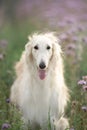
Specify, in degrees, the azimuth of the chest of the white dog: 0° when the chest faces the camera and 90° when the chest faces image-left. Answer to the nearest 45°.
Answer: approximately 0°
